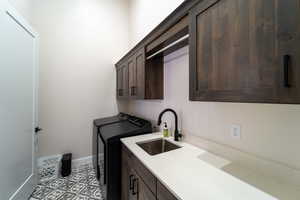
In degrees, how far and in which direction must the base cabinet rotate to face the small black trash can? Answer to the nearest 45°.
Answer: approximately 90° to its right

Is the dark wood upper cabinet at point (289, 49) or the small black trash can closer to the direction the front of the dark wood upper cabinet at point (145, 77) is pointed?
the small black trash can

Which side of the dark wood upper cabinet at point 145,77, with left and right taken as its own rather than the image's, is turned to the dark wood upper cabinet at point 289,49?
left

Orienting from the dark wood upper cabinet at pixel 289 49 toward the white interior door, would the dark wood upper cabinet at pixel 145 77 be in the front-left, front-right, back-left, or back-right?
front-right

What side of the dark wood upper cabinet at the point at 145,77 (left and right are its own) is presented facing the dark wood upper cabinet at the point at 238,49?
left

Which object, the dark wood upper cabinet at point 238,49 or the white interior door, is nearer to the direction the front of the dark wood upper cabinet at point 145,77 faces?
the white interior door

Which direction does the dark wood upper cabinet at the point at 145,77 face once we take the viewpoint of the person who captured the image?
facing to the left of the viewer

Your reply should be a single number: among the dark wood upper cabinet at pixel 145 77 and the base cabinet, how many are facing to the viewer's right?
0

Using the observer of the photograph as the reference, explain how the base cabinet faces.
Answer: facing the viewer and to the left of the viewer

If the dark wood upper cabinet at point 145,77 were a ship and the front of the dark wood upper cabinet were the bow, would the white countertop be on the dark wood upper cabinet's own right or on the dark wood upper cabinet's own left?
on the dark wood upper cabinet's own left
